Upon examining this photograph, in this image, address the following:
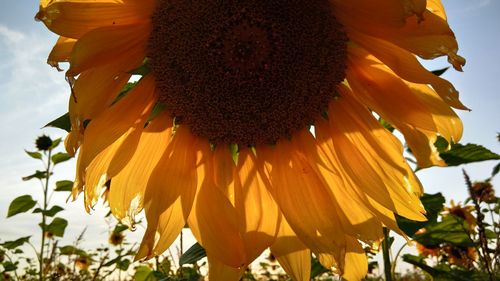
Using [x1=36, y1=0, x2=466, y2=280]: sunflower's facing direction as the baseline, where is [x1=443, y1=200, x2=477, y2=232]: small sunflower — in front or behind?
behind

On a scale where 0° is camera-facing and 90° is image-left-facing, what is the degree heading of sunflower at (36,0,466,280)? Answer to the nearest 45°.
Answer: approximately 0°

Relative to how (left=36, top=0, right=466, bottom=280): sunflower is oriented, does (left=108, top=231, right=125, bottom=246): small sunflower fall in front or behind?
behind
